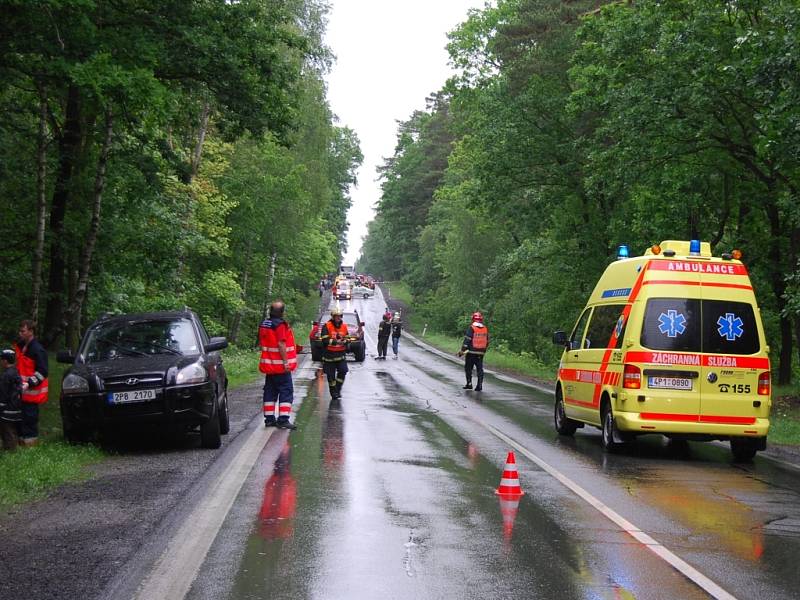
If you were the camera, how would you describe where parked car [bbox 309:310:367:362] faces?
facing the viewer

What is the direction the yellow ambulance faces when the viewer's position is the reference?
facing away from the viewer and to the left of the viewer

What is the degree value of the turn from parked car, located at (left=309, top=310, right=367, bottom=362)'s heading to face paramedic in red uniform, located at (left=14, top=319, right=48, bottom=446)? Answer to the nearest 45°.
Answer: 0° — it already faces them

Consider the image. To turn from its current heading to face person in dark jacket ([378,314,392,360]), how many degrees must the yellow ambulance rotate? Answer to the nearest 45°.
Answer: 0° — it already faces them

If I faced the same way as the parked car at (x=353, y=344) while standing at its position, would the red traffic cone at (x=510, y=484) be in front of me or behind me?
in front

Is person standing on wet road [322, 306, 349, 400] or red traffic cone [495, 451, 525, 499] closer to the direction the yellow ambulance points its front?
the person standing on wet road

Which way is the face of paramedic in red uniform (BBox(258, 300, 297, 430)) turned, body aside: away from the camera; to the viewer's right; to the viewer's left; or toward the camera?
away from the camera

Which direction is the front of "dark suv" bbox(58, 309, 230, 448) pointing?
toward the camera

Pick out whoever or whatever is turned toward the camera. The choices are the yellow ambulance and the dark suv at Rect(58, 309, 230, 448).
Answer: the dark suv

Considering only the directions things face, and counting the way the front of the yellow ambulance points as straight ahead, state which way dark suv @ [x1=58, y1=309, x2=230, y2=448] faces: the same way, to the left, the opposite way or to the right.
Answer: the opposite way

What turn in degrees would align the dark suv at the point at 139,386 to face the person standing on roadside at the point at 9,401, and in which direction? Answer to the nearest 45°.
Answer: approximately 90° to its right

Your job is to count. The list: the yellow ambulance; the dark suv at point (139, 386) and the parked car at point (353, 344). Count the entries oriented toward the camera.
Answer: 2

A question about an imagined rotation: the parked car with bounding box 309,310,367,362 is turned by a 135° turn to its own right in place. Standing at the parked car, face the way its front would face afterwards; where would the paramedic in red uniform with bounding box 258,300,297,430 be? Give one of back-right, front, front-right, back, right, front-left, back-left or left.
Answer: back-left

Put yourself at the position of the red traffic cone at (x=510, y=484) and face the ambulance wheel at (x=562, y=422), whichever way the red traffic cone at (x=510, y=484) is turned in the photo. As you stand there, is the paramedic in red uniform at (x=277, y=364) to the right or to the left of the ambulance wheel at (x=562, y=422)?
left

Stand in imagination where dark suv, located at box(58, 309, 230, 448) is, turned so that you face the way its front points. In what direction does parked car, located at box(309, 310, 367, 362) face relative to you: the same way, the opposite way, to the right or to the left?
the same way
